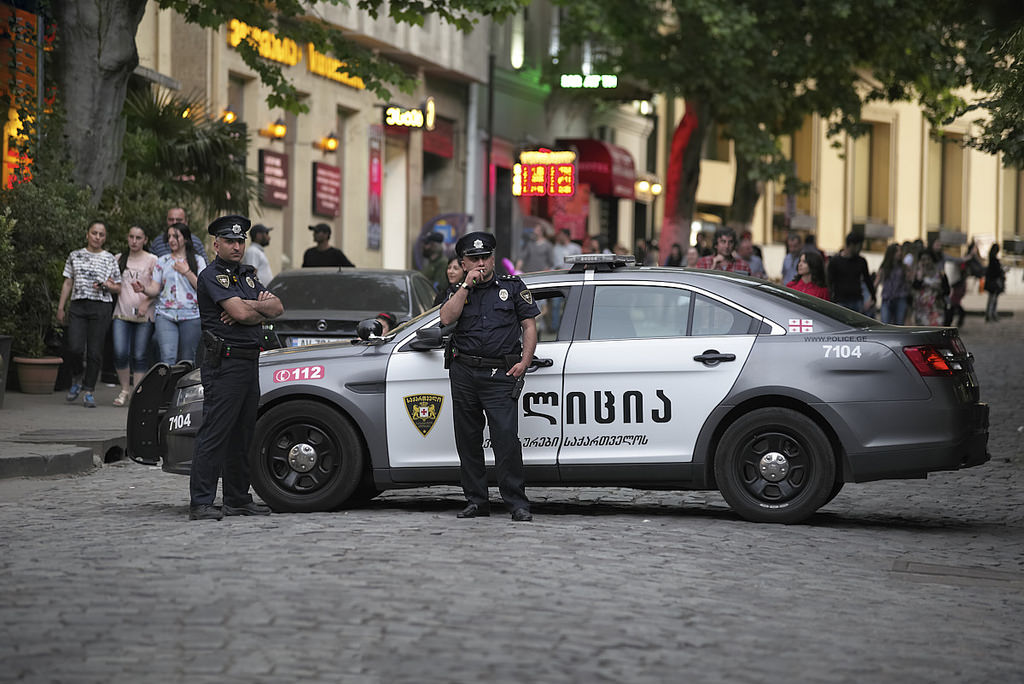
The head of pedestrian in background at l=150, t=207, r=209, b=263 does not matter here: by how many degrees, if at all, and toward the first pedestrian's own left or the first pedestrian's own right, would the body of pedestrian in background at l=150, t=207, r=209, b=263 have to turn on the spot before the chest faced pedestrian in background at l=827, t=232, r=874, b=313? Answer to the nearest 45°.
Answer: approximately 90° to the first pedestrian's own left

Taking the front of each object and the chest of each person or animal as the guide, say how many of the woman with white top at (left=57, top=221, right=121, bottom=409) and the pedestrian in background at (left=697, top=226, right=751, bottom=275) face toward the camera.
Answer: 2

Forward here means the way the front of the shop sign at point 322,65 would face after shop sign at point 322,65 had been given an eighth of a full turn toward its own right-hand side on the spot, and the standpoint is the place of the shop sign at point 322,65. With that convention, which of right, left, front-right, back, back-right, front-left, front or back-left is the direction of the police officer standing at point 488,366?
front

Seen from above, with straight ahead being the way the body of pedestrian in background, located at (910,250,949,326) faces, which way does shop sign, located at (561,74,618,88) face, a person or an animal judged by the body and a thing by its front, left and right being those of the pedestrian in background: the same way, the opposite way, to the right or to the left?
the same way

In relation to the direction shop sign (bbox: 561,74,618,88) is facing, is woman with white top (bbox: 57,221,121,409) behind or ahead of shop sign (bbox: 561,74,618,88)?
ahead

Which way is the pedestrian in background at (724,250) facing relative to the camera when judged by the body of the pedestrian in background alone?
toward the camera

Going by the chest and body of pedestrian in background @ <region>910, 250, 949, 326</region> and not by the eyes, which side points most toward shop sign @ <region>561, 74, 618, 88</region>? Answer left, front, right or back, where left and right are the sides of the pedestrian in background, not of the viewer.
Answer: right

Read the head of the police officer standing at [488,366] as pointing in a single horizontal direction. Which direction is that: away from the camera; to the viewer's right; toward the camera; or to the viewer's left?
toward the camera

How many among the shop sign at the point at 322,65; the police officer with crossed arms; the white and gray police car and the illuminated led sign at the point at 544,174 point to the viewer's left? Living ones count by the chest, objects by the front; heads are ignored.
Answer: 1

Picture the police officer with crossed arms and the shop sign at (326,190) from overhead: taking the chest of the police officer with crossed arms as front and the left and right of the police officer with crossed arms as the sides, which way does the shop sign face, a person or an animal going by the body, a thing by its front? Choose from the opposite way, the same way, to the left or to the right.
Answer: the same way

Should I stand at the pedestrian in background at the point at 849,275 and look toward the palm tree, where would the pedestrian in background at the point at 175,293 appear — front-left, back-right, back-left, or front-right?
front-left

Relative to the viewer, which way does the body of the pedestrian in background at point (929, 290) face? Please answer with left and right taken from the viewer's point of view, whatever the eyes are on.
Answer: facing the viewer

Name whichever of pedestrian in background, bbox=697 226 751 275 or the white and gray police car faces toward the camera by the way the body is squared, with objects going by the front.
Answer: the pedestrian in background

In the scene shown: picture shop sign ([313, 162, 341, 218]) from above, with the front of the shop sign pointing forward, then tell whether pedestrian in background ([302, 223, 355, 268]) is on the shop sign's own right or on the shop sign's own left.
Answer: on the shop sign's own right

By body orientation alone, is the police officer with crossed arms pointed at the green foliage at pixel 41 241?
no
